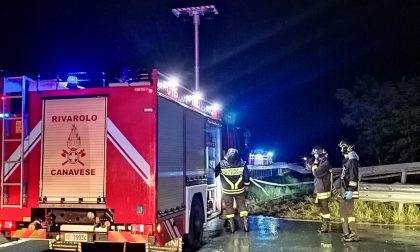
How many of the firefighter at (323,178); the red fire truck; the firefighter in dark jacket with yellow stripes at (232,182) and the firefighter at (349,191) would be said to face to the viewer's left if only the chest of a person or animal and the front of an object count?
2

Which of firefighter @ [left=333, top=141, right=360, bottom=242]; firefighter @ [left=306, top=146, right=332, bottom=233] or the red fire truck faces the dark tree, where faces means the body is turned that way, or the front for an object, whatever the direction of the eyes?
the red fire truck

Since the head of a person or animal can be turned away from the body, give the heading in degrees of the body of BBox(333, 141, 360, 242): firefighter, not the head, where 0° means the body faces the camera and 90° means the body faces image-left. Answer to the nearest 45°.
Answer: approximately 90°

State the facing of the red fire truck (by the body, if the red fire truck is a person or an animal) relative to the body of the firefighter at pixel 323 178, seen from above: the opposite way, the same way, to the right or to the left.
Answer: to the right

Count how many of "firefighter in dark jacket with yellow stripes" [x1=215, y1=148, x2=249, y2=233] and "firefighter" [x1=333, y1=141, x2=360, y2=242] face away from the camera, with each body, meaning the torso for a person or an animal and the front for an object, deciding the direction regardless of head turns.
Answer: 1

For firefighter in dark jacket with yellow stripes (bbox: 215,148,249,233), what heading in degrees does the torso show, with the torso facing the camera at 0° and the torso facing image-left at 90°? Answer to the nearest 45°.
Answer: approximately 180°

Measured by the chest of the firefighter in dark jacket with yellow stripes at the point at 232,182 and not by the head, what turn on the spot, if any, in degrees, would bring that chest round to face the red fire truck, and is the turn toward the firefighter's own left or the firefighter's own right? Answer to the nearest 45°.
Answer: approximately 135° to the firefighter's own left

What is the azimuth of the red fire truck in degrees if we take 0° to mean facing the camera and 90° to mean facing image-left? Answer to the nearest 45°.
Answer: approximately 225°

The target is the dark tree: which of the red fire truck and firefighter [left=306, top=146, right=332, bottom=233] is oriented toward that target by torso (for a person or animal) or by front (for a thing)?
the red fire truck

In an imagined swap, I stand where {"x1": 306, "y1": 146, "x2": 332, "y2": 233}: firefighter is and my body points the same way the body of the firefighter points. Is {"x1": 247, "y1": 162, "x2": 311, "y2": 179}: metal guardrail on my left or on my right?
on my right
